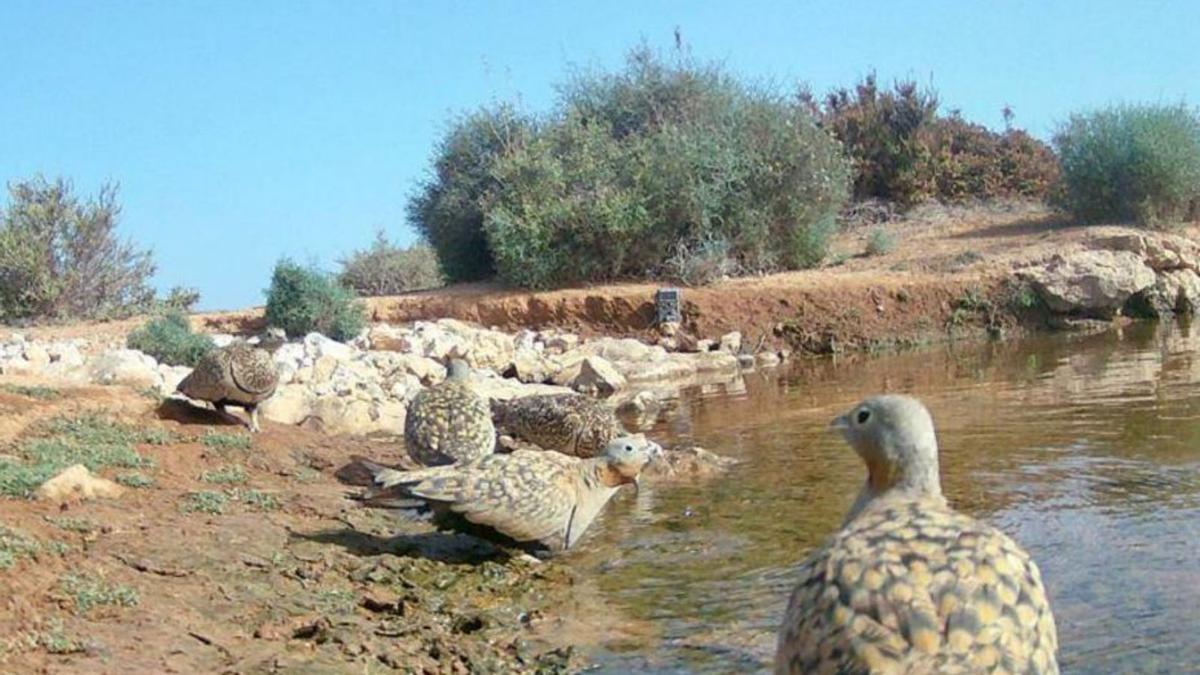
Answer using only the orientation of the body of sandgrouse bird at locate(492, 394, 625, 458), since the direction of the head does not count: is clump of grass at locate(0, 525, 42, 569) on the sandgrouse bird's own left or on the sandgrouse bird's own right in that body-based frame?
on the sandgrouse bird's own right

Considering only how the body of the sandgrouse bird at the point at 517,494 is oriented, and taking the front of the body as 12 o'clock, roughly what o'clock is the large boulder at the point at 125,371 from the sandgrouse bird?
The large boulder is roughly at 8 o'clock from the sandgrouse bird.

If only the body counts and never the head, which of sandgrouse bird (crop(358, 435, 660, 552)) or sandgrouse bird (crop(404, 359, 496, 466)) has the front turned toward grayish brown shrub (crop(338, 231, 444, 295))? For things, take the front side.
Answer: sandgrouse bird (crop(404, 359, 496, 466))

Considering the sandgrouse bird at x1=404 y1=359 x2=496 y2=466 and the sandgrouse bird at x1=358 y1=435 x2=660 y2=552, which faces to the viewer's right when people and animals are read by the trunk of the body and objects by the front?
the sandgrouse bird at x1=358 y1=435 x2=660 y2=552

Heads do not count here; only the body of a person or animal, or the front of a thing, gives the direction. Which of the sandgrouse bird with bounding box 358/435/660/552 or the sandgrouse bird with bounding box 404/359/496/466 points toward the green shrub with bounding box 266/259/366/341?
the sandgrouse bird with bounding box 404/359/496/466

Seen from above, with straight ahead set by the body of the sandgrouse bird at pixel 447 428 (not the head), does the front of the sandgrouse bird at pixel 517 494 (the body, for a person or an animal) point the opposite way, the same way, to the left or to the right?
to the right

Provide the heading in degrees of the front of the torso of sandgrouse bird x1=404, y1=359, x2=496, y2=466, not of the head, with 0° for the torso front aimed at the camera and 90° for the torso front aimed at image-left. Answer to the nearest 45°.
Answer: approximately 180°

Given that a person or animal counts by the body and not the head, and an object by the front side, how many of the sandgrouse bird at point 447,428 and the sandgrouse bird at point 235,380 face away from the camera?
1

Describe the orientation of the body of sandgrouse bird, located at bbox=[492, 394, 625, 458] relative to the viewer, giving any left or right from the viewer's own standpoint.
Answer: facing to the right of the viewer

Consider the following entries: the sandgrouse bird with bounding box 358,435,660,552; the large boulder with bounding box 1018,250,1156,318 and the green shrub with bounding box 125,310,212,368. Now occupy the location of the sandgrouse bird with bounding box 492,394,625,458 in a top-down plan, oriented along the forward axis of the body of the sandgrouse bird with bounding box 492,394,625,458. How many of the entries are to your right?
1

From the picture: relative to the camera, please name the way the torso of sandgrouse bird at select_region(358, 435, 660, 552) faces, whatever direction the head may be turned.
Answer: to the viewer's right

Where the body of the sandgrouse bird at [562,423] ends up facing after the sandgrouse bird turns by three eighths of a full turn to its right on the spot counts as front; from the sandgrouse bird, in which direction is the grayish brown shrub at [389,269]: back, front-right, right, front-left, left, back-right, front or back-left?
back-right

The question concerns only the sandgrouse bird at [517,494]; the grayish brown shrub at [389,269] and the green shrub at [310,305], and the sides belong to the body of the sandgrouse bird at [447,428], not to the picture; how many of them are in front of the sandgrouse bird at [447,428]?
2

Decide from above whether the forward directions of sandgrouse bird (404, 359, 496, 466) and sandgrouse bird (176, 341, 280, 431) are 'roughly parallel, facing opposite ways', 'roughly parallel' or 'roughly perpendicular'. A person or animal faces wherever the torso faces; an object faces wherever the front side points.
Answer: roughly perpendicular

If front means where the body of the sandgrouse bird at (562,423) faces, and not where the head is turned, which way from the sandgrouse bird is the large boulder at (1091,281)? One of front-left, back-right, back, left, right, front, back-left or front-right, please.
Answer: front-left

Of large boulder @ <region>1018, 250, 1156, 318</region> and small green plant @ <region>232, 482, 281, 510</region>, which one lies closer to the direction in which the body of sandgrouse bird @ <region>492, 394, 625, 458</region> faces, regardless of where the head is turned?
the large boulder
